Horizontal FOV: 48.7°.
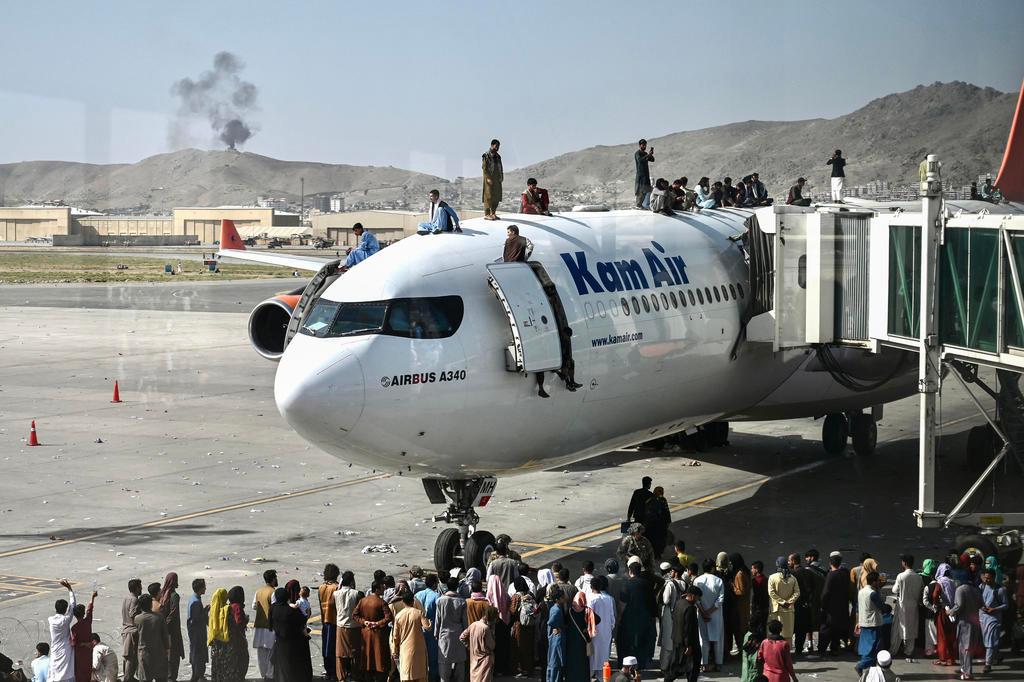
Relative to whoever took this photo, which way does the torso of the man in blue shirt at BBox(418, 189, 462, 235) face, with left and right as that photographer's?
facing the viewer and to the left of the viewer

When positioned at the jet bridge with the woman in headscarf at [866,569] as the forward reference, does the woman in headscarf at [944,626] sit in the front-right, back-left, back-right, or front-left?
front-left

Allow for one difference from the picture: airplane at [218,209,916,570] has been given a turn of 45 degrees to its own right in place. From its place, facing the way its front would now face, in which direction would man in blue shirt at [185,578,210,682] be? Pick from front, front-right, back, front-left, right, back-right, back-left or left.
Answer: front-left

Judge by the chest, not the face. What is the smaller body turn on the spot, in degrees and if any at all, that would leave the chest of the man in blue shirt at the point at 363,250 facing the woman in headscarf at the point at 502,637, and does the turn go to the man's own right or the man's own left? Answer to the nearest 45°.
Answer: approximately 90° to the man's own left

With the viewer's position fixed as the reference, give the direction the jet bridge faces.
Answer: facing to the left of the viewer

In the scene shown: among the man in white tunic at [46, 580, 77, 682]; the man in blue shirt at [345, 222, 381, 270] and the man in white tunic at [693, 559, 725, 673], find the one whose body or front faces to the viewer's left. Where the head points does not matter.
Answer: the man in blue shirt

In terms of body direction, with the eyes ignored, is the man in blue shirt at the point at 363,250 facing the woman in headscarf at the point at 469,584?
no

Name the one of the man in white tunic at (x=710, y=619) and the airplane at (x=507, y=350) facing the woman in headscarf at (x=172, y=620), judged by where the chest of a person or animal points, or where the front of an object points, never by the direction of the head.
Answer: the airplane

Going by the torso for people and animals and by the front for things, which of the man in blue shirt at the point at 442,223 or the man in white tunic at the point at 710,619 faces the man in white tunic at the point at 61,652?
the man in blue shirt

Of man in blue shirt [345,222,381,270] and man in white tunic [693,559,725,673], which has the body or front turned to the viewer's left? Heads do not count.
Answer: the man in blue shirt

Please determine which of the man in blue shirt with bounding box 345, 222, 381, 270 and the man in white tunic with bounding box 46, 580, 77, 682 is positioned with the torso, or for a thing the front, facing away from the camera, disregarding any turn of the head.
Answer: the man in white tunic

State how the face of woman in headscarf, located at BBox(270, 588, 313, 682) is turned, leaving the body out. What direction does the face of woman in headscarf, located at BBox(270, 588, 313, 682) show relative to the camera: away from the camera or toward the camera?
away from the camera

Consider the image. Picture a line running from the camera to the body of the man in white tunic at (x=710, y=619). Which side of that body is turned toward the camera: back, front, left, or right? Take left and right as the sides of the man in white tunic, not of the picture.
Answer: back

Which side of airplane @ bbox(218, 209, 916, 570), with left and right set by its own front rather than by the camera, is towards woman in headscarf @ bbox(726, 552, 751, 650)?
left

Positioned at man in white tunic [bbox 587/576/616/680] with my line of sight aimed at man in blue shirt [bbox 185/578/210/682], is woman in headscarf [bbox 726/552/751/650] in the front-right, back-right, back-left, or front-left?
back-right

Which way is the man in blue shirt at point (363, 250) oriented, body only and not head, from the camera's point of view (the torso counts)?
to the viewer's left

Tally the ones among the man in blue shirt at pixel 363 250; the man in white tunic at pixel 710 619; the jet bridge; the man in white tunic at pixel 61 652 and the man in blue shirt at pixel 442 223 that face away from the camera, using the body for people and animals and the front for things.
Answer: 2

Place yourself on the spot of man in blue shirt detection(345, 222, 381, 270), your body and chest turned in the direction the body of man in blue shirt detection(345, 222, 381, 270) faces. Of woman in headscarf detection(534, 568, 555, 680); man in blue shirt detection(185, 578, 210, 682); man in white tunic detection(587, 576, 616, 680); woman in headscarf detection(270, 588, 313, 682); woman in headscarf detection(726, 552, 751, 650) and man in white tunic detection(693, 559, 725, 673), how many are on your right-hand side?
0
